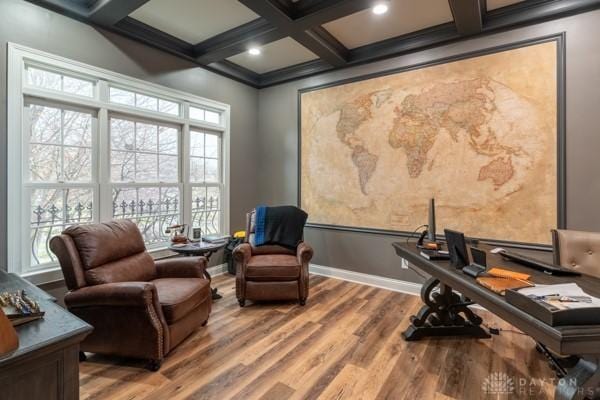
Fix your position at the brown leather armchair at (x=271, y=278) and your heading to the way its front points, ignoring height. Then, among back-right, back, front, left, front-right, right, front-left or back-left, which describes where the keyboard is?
front-left

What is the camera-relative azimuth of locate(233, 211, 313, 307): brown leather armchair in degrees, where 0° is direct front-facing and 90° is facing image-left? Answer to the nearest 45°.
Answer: approximately 0°

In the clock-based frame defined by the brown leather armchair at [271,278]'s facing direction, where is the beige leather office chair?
The beige leather office chair is roughly at 10 o'clock from the brown leather armchair.

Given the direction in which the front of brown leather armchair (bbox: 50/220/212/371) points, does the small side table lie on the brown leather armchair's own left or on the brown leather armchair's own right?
on the brown leather armchair's own left

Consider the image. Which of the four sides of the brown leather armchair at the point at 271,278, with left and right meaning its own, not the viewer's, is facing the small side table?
right

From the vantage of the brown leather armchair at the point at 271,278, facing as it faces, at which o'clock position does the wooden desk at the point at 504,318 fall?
The wooden desk is roughly at 11 o'clock from the brown leather armchair.

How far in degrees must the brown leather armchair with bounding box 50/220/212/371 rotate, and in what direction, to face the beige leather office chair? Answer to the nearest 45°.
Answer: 0° — it already faces it

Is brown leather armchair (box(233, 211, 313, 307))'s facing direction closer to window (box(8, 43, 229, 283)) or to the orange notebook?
the orange notebook

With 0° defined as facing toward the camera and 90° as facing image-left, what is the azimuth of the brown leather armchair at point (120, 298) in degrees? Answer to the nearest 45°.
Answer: approximately 315°

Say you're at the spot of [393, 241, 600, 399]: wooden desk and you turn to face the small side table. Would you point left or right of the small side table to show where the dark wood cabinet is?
left
